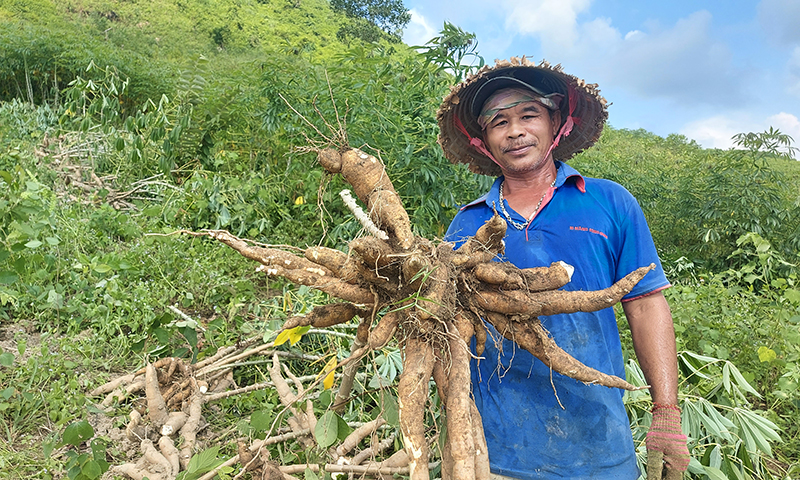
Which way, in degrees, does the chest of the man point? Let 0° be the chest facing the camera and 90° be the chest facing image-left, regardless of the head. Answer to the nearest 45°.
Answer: approximately 0°

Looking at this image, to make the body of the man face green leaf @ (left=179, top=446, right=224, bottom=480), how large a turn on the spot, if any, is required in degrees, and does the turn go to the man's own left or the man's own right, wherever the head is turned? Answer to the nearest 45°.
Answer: approximately 90° to the man's own right

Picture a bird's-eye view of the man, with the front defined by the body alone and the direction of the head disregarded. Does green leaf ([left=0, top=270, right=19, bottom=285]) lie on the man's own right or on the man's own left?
on the man's own right

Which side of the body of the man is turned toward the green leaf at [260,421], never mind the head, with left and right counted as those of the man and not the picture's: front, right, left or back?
right

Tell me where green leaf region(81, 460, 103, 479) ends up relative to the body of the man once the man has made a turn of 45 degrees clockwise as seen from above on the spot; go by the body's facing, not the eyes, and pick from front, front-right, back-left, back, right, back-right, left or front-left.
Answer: front-right
